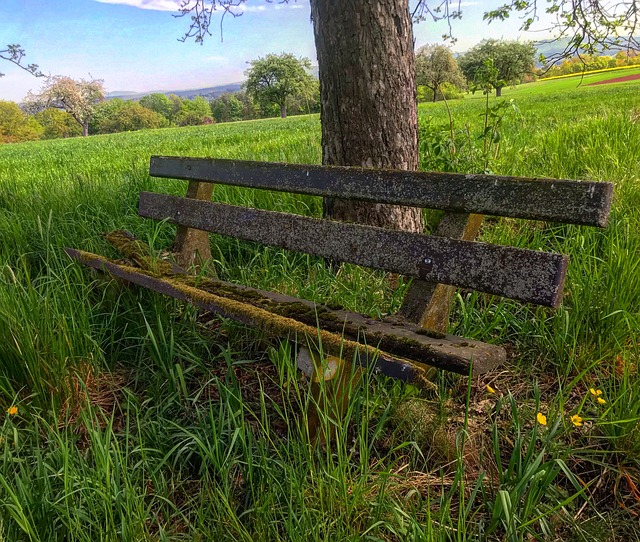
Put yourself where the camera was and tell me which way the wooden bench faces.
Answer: facing the viewer and to the left of the viewer
